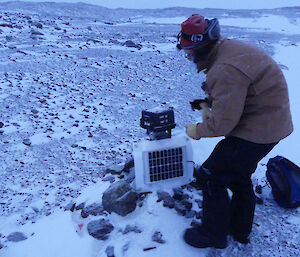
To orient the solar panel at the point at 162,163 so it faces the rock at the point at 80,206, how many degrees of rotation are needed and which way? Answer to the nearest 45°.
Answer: approximately 90° to its right

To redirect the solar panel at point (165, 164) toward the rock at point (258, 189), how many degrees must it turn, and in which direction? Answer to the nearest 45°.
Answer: approximately 135° to its left

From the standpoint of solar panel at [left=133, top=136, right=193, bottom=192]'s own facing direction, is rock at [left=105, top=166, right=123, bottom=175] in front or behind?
behind

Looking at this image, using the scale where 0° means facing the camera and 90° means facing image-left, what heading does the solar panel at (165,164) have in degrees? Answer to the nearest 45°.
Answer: approximately 0°

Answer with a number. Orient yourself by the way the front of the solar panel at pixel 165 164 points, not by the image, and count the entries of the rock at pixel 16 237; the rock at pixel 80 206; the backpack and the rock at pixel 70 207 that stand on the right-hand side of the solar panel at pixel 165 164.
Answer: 3
